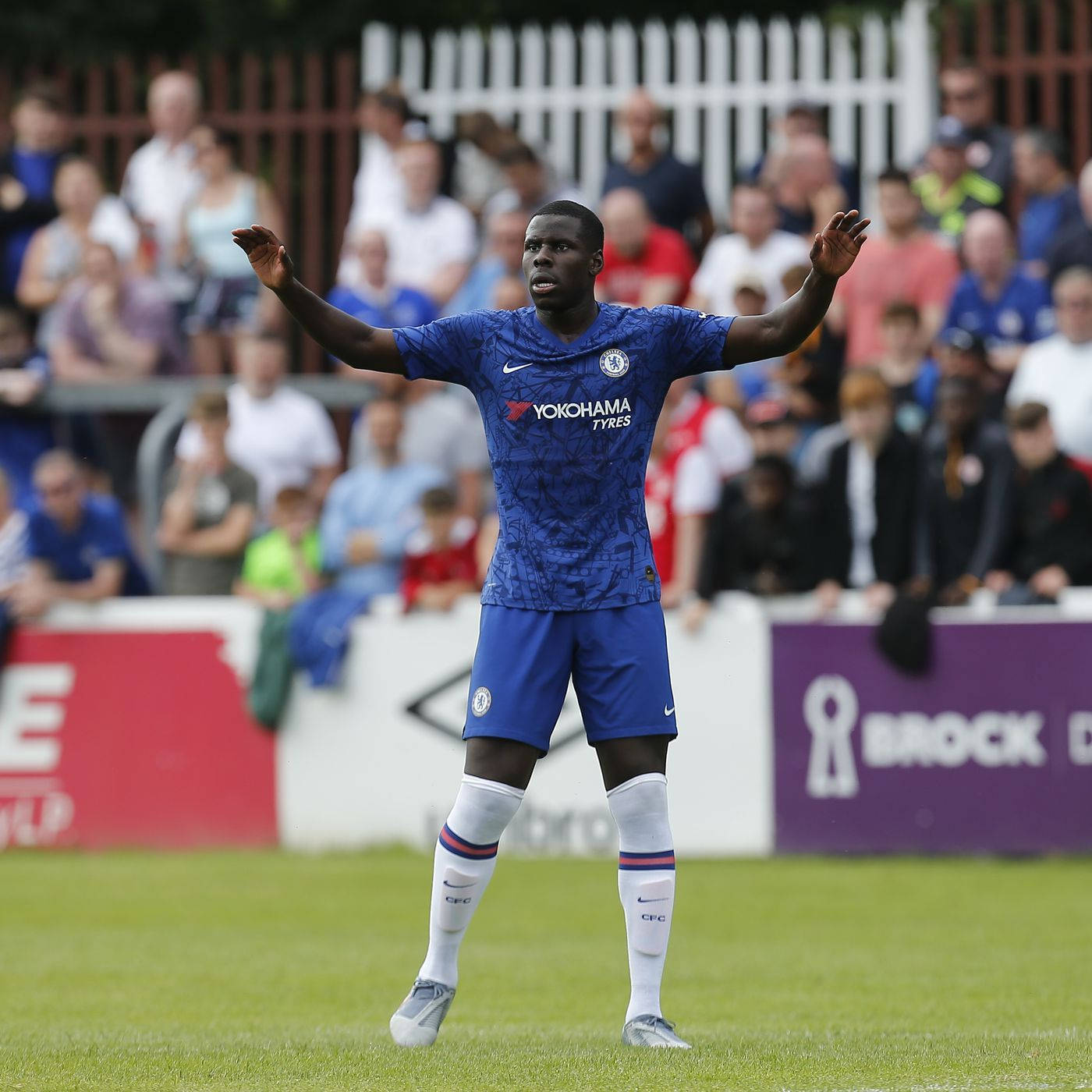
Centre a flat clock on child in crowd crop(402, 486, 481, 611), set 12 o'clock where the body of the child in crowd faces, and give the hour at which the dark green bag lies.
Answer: The dark green bag is roughly at 3 o'clock from the child in crowd.

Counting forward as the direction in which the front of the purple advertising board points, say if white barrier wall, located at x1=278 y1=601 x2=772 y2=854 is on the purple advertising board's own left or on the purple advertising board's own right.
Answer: on the purple advertising board's own right

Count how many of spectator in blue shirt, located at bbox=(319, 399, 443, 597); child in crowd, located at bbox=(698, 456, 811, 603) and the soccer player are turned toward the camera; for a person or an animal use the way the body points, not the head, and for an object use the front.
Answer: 3

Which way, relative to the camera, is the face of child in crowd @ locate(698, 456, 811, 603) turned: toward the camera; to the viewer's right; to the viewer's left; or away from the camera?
toward the camera

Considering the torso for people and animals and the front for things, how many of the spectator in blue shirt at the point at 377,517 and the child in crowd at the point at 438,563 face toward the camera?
2

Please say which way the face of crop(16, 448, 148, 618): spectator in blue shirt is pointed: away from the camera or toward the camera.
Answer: toward the camera

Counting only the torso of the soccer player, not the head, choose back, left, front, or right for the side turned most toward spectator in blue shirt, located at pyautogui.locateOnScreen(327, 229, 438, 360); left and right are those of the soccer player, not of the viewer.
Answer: back

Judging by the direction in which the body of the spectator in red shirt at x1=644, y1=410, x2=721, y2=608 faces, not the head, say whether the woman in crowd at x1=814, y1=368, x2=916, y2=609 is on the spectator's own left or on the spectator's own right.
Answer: on the spectator's own left

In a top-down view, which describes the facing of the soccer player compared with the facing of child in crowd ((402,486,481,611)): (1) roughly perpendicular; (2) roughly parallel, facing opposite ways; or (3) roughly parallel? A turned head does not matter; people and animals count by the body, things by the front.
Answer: roughly parallel

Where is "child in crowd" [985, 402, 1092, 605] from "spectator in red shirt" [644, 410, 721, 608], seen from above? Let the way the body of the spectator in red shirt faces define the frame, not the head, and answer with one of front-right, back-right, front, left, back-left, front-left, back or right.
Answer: back-left

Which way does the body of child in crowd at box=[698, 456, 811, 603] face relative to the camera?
toward the camera

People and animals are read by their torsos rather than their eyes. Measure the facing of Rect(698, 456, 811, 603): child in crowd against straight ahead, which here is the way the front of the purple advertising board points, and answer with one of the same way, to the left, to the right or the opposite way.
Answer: the same way

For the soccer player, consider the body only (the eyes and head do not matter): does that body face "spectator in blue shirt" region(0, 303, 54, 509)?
no

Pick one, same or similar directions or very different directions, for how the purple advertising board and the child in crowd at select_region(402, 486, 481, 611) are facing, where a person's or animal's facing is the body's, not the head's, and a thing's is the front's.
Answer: same or similar directions

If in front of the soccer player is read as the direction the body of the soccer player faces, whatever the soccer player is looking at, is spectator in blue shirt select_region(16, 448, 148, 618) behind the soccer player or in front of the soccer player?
behind

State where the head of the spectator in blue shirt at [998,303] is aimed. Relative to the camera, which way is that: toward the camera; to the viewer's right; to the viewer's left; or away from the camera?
toward the camera

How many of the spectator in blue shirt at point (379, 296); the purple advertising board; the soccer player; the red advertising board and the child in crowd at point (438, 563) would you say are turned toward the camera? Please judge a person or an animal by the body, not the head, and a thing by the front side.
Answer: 5

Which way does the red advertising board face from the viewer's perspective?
toward the camera

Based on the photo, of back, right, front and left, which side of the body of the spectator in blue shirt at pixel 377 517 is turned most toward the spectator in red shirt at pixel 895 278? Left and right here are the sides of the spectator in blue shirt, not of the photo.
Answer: left

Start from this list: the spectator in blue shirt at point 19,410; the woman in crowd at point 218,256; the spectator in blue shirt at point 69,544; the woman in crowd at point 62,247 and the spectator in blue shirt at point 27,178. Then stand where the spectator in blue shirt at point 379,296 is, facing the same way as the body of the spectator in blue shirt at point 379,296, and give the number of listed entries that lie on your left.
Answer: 0
